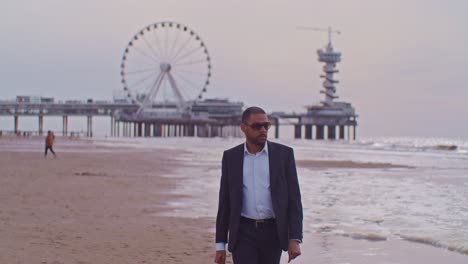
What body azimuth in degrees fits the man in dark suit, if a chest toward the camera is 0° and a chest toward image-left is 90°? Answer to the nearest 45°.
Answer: approximately 0°
